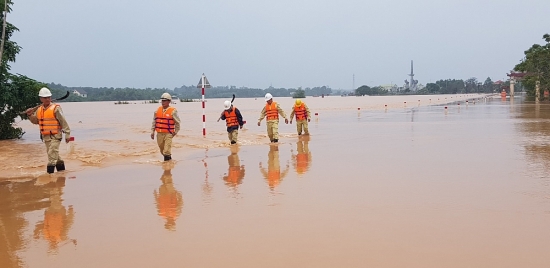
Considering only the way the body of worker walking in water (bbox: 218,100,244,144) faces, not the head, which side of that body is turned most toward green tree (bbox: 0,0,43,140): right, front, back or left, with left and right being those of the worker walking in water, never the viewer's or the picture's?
right

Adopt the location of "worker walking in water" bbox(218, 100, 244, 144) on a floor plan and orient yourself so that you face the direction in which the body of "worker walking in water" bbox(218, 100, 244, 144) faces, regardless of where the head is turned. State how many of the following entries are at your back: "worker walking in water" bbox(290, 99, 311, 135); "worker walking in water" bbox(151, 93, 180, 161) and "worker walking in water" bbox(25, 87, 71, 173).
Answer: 1

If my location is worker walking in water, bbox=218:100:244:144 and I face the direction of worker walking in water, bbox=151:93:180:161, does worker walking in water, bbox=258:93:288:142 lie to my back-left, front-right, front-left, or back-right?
back-left

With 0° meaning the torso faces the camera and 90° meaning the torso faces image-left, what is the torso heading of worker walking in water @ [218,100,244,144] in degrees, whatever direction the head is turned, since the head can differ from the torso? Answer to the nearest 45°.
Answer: approximately 45°

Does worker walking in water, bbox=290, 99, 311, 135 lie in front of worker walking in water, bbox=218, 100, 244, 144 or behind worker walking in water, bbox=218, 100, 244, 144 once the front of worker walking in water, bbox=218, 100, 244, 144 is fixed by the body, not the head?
behind

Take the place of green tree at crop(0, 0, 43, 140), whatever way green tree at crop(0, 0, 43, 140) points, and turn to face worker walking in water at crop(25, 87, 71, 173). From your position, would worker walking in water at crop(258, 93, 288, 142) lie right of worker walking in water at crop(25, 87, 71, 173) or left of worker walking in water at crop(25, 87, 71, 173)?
left
